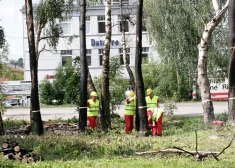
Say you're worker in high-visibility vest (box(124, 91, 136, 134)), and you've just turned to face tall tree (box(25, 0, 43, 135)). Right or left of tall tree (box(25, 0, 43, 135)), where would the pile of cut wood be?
left

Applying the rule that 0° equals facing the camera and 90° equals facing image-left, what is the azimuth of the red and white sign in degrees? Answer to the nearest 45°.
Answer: approximately 0°

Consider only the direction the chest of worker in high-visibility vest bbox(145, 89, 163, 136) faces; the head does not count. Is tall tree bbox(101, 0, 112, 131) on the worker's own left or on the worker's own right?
on the worker's own right

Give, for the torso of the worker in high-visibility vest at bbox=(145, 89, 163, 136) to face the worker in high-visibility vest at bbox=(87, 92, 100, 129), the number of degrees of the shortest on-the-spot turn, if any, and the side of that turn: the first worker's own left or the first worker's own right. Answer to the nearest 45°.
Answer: approximately 90° to the first worker's own right

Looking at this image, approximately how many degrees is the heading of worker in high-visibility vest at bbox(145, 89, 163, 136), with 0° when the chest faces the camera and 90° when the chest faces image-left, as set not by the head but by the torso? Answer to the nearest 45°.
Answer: approximately 45°

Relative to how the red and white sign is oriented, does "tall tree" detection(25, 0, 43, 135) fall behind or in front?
in front
